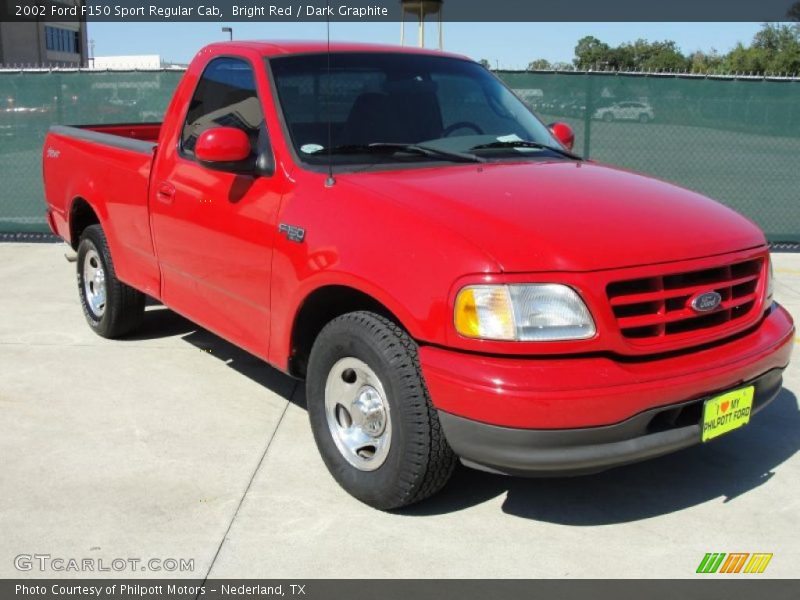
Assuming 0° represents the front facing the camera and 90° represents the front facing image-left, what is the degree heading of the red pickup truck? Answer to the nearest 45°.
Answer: approximately 315°

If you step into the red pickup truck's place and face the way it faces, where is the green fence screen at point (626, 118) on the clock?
The green fence screen is roughly at 8 o'clock from the red pickup truck.

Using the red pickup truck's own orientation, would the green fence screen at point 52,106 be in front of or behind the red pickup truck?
behind
